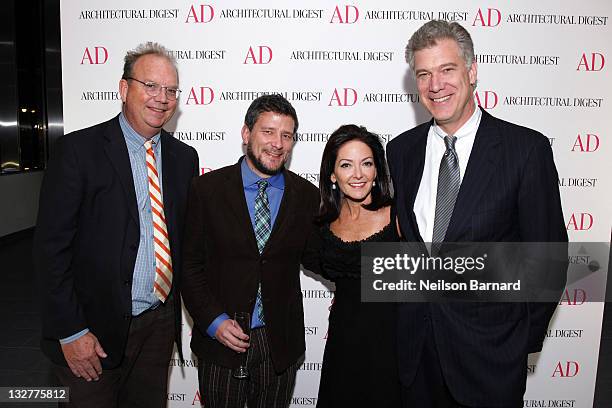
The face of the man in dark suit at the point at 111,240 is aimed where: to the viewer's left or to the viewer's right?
to the viewer's right

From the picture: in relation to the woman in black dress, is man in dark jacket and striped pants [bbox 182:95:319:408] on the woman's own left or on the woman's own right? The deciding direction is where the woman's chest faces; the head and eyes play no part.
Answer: on the woman's own right

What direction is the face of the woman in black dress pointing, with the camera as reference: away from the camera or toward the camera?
toward the camera

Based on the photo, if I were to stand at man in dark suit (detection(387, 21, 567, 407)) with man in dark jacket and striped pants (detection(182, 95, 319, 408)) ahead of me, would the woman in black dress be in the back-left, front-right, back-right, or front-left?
front-right

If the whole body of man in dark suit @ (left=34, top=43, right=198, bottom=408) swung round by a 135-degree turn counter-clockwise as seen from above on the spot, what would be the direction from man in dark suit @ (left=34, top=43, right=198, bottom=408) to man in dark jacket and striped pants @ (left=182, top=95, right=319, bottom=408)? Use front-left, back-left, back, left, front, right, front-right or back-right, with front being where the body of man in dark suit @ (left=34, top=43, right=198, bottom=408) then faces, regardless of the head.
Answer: right

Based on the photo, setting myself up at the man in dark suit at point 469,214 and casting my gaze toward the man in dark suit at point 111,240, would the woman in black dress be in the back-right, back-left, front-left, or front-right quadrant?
front-right

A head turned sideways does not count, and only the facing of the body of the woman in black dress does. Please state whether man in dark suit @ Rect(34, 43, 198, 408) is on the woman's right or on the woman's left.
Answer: on the woman's right

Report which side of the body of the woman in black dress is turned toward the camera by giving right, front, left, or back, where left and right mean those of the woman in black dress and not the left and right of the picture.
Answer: front

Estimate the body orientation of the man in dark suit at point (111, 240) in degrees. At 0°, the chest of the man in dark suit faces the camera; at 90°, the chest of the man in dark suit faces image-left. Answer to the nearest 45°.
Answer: approximately 315°

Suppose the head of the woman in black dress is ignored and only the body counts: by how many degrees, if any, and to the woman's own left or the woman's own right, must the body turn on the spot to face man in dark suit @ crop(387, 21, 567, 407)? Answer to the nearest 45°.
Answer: approximately 45° to the woman's own left
